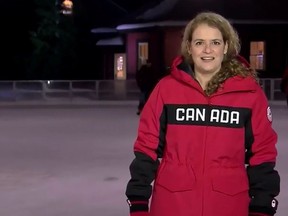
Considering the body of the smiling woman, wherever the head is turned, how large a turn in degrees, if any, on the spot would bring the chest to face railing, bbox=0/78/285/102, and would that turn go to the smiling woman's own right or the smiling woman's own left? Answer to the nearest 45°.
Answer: approximately 180°

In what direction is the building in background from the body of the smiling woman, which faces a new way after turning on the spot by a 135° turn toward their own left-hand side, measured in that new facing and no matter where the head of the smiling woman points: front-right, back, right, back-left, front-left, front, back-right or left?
front-left

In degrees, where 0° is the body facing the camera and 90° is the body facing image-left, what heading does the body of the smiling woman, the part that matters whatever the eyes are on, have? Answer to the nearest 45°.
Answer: approximately 0°
